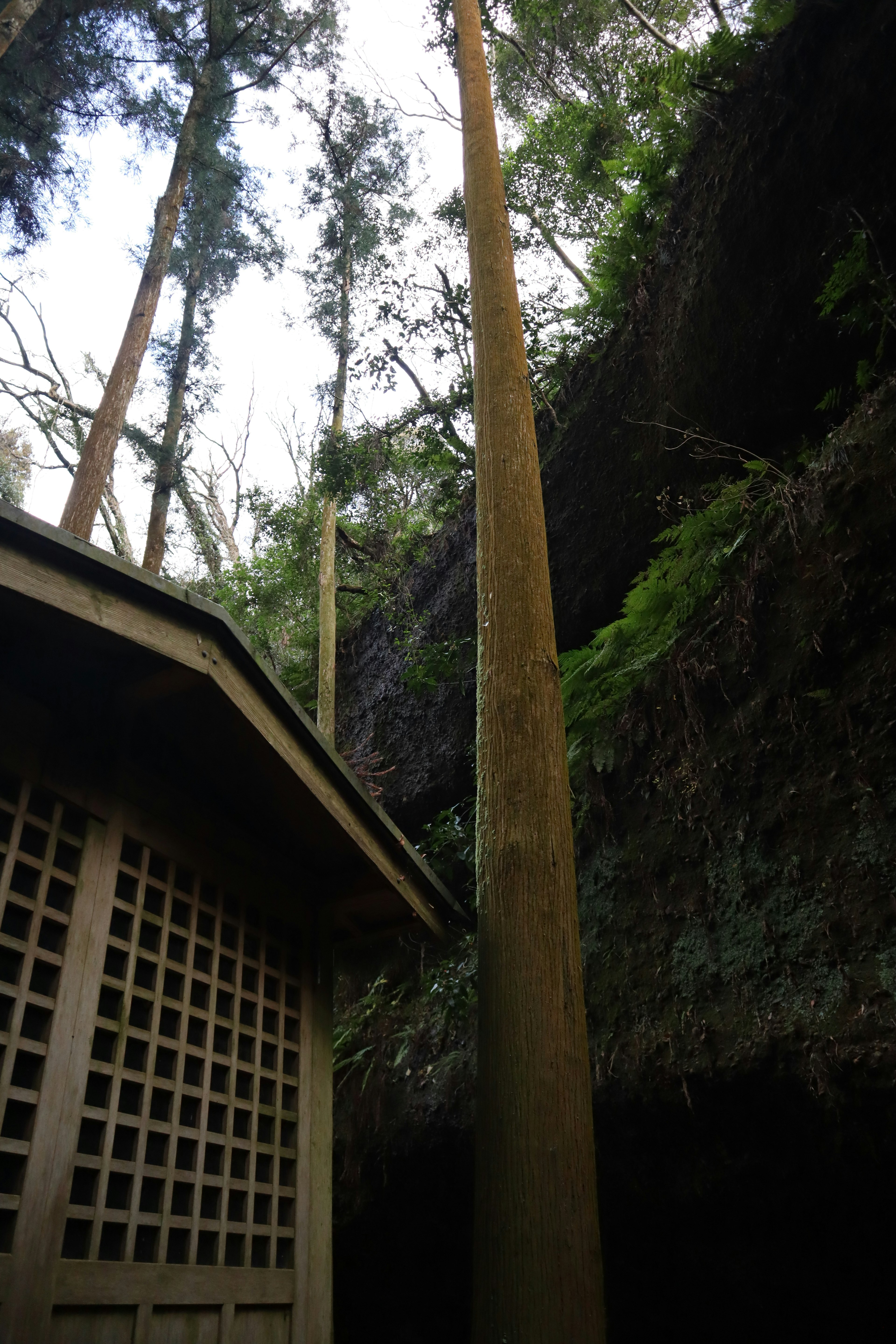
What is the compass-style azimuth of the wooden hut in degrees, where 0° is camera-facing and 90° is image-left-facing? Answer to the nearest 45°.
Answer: approximately 315°
